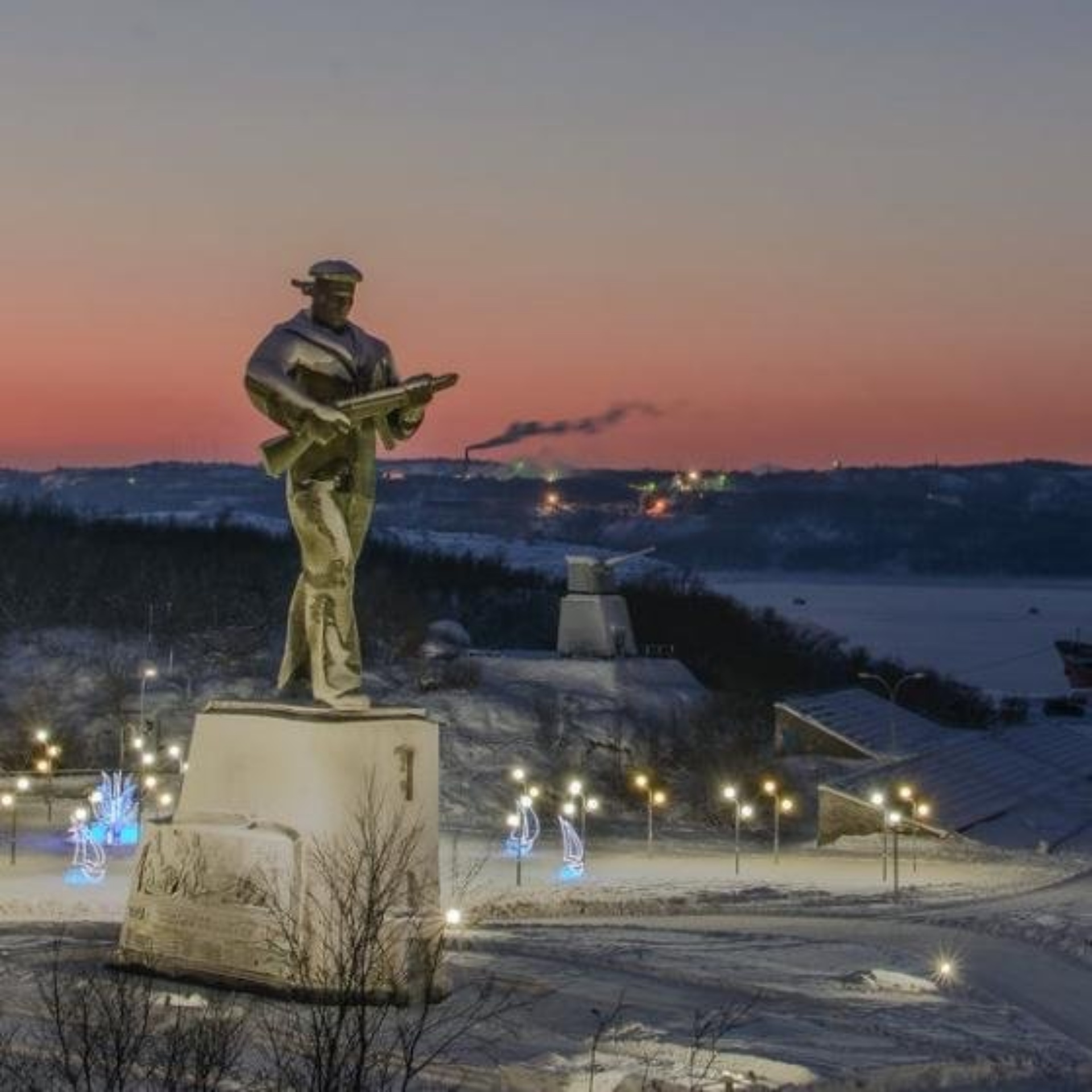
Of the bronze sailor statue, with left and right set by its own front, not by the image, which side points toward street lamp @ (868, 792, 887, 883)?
left

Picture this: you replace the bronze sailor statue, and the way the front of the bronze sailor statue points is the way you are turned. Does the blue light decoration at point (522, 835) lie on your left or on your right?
on your left

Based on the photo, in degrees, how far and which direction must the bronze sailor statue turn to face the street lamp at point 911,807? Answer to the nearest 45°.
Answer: approximately 90° to its left

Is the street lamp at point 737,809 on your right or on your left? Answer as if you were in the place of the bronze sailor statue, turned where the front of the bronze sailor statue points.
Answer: on your left

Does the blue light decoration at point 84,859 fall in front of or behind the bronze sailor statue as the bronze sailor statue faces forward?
behind

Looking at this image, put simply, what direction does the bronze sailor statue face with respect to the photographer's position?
facing the viewer and to the right of the viewer

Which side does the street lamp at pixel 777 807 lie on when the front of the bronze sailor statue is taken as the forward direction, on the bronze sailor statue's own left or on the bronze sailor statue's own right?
on the bronze sailor statue's own left
